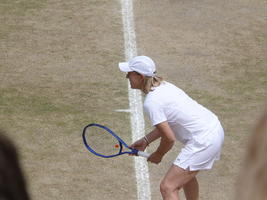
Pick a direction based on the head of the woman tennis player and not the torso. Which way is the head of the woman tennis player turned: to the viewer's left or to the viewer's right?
to the viewer's left

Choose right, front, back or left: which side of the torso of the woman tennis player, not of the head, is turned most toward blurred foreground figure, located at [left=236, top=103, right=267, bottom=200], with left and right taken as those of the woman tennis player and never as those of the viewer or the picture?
left

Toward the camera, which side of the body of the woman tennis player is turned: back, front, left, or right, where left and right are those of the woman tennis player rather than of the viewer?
left

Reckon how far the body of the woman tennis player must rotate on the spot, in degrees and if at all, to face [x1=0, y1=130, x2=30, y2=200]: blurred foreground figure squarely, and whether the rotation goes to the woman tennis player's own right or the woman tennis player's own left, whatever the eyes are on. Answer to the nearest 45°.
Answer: approximately 90° to the woman tennis player's own left
